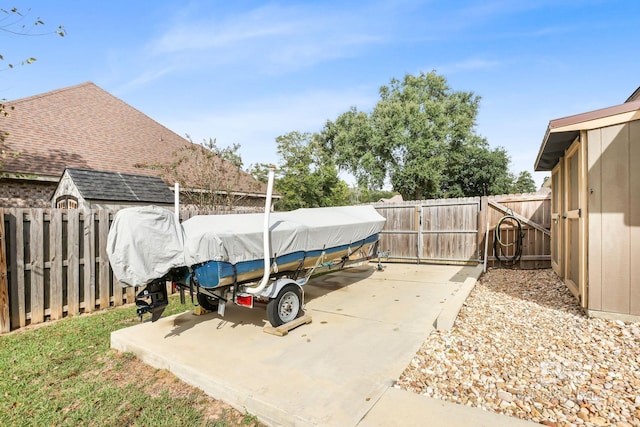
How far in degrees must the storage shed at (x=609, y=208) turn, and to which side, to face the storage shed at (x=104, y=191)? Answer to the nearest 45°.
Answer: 0° — it already faces it

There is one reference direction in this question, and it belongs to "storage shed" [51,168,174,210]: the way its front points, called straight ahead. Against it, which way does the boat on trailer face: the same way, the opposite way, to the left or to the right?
the opposite way

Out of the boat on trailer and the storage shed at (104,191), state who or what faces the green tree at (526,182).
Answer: the boat on trailer

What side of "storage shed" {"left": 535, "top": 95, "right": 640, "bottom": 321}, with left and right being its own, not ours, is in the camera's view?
left

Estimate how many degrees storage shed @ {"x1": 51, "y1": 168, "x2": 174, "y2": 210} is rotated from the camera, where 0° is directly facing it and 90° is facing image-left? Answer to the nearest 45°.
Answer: approximately 45°

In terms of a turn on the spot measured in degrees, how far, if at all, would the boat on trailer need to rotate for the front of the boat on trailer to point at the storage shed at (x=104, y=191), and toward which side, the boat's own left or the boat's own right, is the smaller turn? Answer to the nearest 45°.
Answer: approximately 90° to the boat's own left

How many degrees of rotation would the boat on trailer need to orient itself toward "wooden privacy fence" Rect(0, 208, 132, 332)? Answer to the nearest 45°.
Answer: approximately 90° to its left

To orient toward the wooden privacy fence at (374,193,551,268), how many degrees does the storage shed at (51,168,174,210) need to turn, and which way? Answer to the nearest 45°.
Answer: approximately 135° to its left

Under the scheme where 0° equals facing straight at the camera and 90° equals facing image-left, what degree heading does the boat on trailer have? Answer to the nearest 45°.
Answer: approximately 225°

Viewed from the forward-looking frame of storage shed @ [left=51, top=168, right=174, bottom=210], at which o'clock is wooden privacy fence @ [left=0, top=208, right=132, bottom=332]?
The wooden privacy fence is roughly at 11 o'clock from the storage shed.

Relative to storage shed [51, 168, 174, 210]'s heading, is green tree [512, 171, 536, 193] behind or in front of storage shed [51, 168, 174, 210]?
behind
